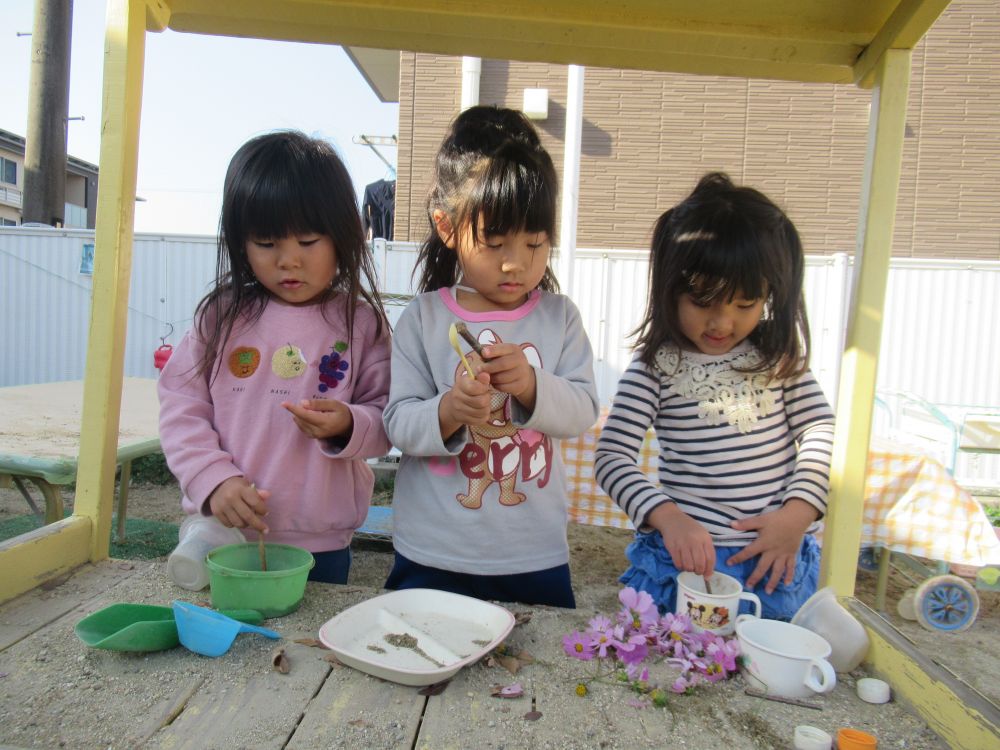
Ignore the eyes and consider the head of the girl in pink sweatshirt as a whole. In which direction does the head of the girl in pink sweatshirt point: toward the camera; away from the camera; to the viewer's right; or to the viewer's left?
toward the camera

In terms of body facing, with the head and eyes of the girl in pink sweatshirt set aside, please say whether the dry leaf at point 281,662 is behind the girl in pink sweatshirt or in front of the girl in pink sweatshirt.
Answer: in front

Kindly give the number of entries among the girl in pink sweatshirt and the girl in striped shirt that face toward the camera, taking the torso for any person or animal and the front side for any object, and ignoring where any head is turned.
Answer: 2

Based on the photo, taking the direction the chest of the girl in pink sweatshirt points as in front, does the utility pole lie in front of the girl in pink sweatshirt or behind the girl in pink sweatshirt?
behind

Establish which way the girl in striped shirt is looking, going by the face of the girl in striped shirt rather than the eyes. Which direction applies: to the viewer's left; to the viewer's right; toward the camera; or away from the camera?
toward the camera

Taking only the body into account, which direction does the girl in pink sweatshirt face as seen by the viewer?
toward the camera

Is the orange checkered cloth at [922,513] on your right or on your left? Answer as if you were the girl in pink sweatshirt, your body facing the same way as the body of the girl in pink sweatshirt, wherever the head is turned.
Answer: on your left

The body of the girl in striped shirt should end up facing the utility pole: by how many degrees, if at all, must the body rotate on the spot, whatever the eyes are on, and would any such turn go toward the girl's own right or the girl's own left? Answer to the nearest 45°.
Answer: approximately 135° to the girl's own right

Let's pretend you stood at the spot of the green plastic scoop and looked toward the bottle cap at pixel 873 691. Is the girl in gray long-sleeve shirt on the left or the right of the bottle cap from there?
left
